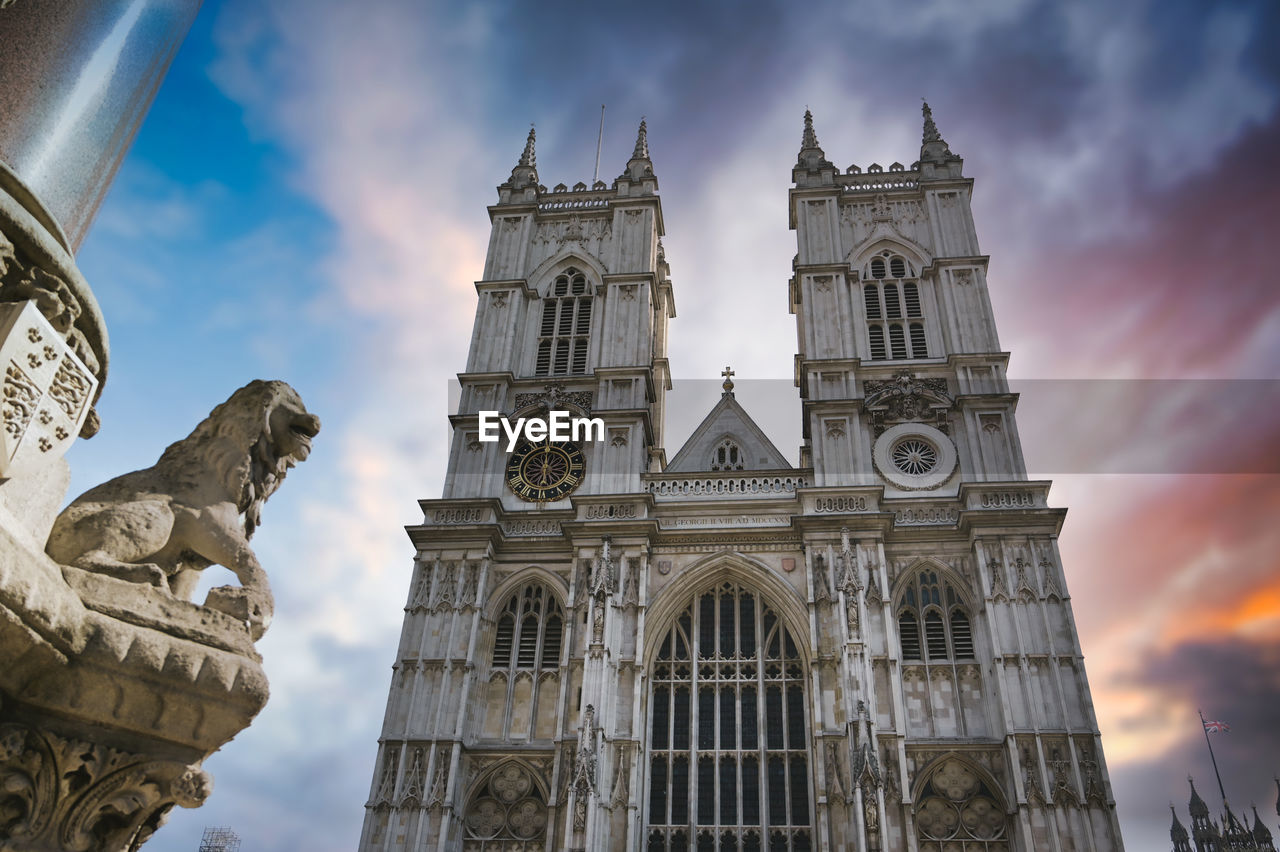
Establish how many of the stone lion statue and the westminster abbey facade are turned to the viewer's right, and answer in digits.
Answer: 1

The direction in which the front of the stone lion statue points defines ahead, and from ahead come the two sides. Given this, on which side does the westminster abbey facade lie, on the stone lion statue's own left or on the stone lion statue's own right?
on the stone lion statue's own left

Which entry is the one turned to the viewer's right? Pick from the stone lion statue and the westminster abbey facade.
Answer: the stone lion statue

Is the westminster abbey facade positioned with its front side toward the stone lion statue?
yes

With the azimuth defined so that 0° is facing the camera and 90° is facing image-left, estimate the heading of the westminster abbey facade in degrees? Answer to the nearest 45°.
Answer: approximately 0°

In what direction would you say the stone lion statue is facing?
to the viewer's right
